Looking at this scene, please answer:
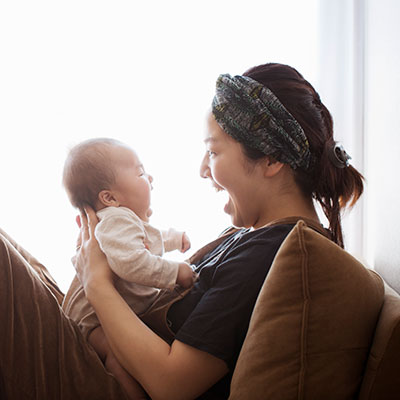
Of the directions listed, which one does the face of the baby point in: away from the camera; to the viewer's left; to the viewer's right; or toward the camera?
to the viewer's right

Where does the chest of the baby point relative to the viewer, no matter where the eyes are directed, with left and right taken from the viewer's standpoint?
facing to the right of the viewer

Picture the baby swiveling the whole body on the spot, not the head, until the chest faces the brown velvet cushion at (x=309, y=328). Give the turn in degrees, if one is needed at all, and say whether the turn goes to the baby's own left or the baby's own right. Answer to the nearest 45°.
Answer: approximately 45° to the baby's own right

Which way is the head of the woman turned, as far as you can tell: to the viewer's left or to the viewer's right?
to the viewer's left

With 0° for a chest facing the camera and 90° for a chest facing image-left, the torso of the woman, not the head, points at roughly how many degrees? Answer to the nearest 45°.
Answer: approximately 90°
